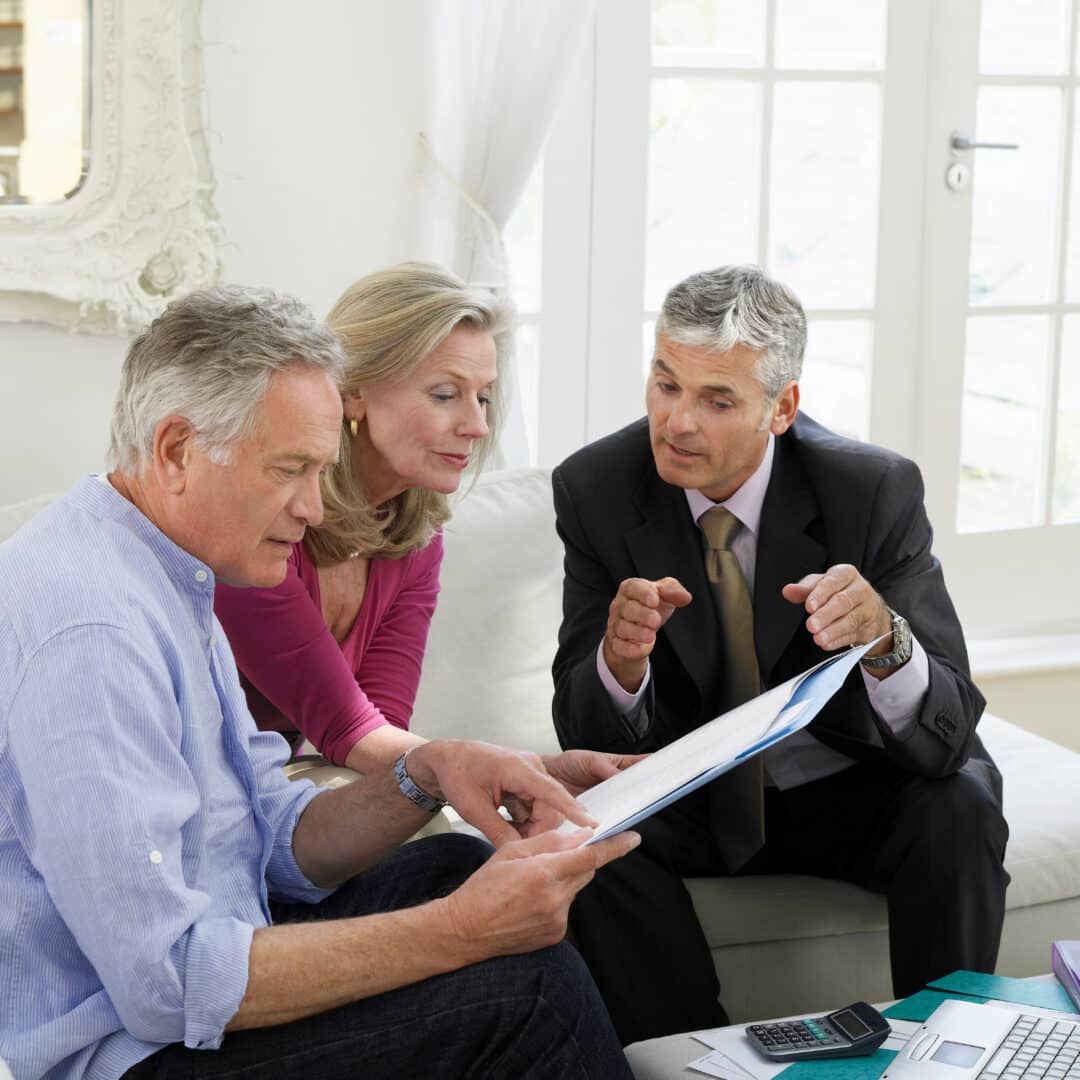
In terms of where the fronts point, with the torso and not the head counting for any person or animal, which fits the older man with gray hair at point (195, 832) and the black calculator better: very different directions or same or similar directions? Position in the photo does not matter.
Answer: very different directions

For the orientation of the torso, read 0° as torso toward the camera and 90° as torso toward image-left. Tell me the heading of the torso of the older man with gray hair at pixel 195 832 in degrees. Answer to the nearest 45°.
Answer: approximately 270°

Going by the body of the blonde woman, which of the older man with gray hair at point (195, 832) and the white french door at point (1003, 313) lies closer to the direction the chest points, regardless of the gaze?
the older man with gray hair

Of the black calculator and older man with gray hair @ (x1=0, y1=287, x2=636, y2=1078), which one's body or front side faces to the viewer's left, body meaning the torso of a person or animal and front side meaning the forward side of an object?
the black calculator

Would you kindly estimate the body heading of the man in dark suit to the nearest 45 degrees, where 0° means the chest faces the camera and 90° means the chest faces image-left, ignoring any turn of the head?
approximately 0°
